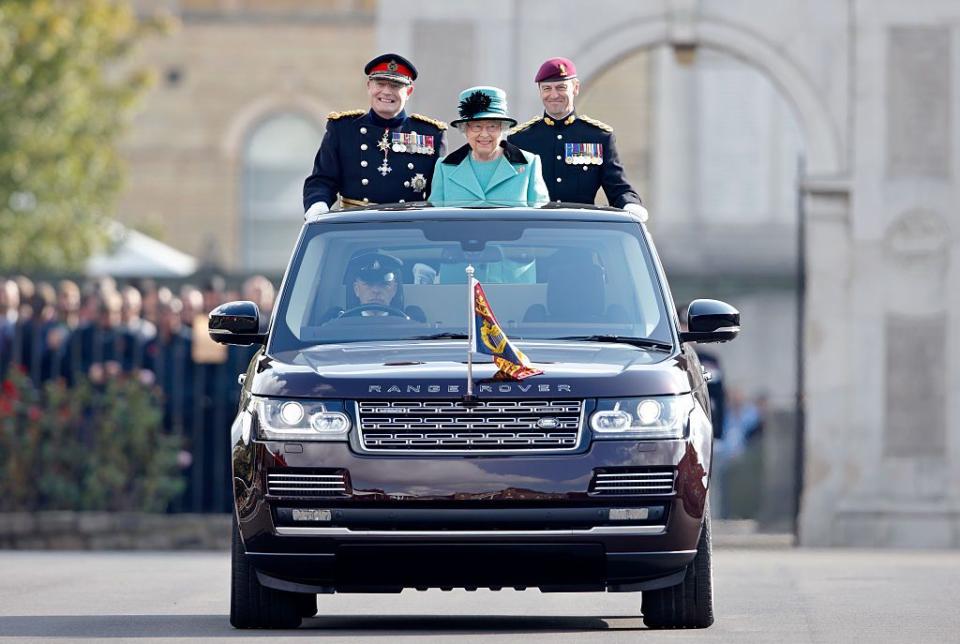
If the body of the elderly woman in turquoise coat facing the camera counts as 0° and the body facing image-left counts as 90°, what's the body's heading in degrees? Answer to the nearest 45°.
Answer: approximately 0°

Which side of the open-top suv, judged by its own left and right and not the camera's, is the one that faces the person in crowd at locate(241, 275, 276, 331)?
back

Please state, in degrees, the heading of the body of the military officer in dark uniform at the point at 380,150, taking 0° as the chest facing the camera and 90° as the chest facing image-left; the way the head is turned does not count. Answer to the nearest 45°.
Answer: approximately 0°

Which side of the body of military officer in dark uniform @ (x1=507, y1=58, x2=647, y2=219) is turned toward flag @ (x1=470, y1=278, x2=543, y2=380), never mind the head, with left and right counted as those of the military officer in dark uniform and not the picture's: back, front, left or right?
front
